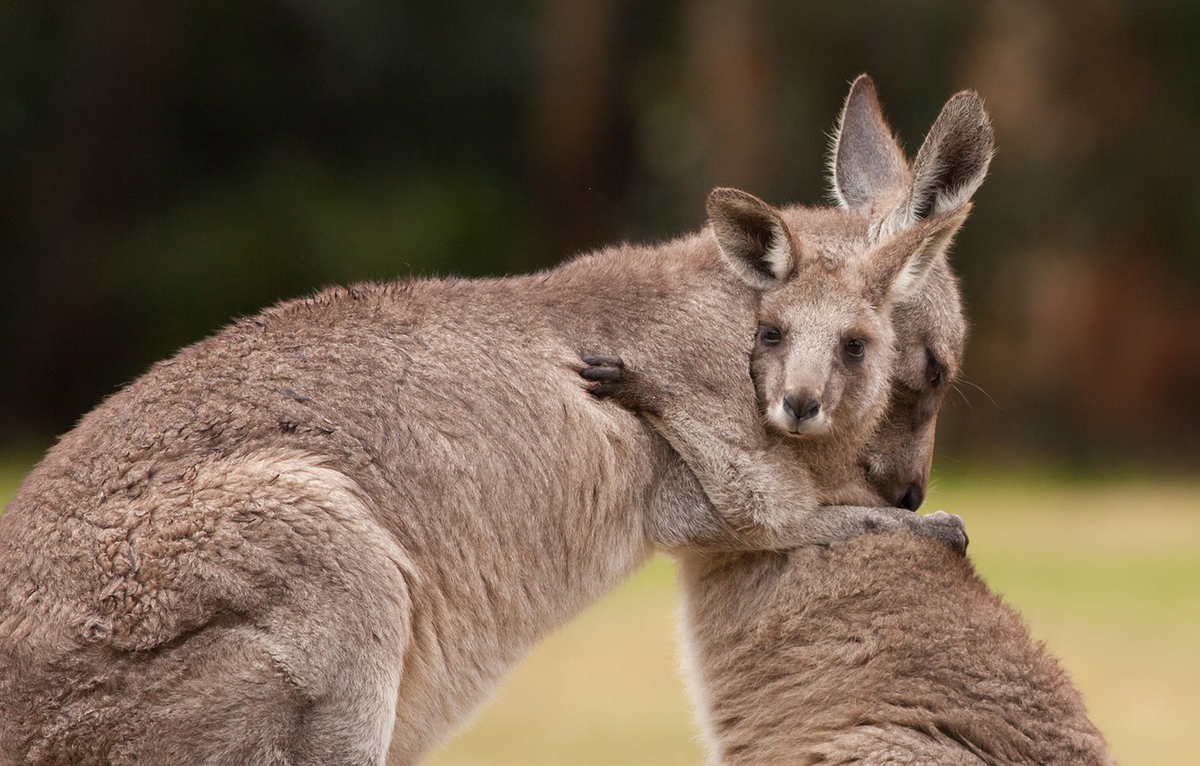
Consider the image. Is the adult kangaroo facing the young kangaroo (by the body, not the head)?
yes
